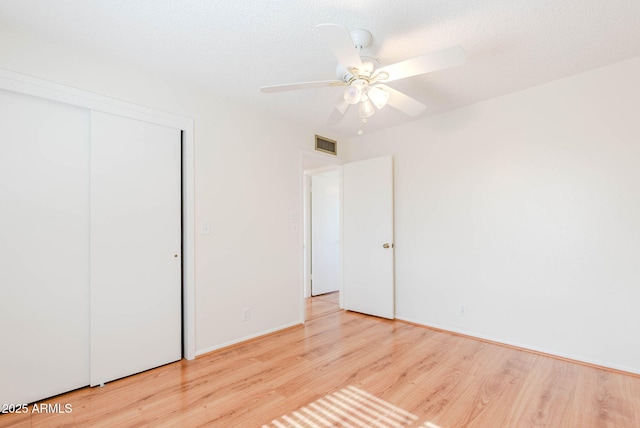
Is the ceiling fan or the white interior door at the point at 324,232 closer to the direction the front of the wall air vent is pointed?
the ceiling fan

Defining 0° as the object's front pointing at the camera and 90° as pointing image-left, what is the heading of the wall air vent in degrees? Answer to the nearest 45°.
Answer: approximately 315°

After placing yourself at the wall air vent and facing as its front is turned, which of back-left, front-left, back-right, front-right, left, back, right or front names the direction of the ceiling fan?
front-right

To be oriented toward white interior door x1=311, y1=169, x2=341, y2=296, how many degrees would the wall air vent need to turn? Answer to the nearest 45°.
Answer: approximately 135° to its left

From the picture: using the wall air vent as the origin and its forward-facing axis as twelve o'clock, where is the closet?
The closet is roughly at 3 o'clock from the wall air vent.

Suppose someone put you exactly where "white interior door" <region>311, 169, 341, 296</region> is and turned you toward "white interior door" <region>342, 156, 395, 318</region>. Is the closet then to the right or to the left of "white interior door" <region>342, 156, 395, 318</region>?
right

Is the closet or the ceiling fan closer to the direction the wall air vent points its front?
the ceiling fan
